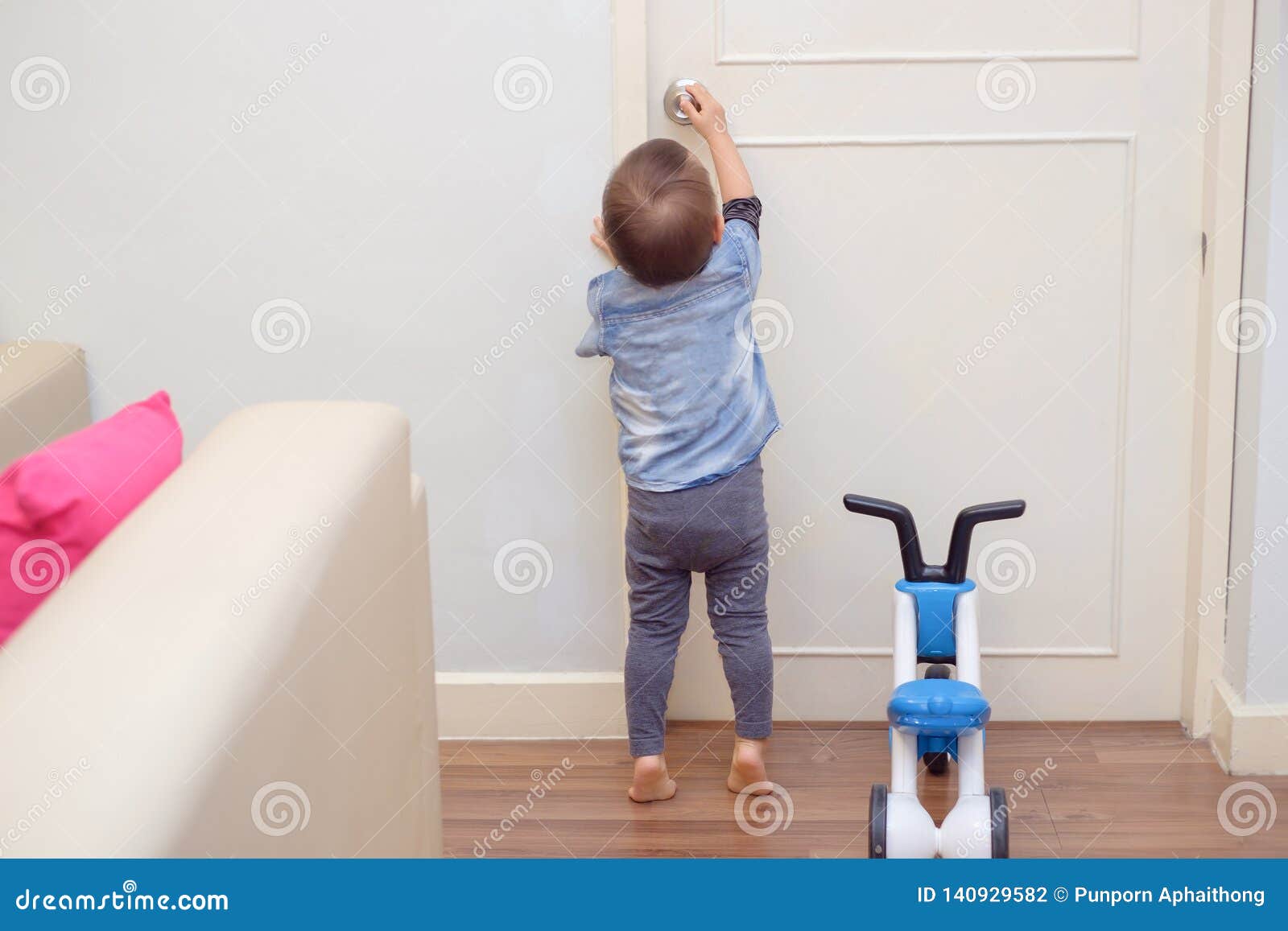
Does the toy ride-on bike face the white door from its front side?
yes

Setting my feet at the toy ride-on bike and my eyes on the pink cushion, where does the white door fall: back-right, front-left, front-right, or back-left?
back-right

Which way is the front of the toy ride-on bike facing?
away from the camera

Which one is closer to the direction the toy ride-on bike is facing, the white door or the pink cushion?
the white door
